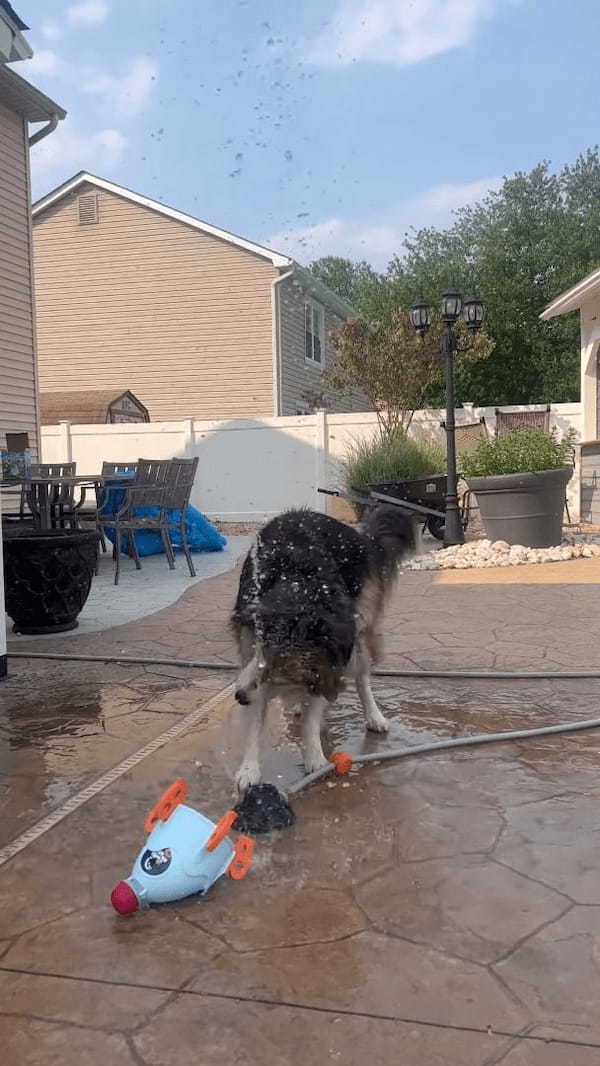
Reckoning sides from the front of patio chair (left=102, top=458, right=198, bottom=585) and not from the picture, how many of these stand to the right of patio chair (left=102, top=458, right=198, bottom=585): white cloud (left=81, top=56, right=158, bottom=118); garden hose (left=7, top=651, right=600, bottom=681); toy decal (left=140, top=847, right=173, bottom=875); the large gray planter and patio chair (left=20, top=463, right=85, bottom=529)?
1

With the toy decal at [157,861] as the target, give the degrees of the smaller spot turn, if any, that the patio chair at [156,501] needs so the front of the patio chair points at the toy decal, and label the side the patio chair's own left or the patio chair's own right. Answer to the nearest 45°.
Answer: approximately 45° to the patio chair's own left

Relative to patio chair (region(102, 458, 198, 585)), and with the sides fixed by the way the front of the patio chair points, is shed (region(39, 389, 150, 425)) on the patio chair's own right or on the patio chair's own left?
on the patio chair's own right

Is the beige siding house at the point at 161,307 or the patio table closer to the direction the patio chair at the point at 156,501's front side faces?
the patio table

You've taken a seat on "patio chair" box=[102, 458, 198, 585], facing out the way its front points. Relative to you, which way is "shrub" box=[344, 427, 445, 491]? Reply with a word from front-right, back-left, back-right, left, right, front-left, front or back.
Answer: back

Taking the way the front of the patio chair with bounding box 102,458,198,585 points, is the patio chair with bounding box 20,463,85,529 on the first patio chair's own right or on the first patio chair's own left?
on the first patio chair's own right

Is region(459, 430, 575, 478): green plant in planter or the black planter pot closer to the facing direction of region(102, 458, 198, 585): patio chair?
the black planter pot

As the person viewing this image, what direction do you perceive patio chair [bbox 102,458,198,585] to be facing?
facing the viewer and to the left of the viewer

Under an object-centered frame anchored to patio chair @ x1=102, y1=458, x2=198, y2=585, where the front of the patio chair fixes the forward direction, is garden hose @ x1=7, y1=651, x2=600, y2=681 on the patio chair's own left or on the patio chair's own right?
on the patio chair's own left

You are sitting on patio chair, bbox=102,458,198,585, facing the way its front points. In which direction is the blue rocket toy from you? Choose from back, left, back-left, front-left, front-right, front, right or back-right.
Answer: front-left

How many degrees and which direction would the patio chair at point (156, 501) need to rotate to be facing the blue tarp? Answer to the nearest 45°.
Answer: approximately 135° to its right
